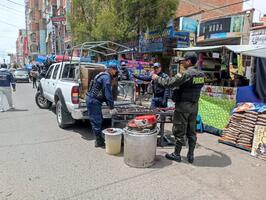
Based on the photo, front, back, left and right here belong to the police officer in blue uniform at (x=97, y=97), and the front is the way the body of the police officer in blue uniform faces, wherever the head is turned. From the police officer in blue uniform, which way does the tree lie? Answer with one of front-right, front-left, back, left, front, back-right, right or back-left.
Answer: left

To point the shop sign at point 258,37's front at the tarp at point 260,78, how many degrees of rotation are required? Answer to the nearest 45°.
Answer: approximately 45° to its left

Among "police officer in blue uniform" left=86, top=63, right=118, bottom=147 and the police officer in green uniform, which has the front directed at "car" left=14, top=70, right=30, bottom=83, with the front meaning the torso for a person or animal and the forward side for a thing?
the police officer in green uniform

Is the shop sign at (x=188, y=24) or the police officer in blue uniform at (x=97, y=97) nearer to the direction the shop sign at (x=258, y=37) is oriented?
the police officer in blue uniform

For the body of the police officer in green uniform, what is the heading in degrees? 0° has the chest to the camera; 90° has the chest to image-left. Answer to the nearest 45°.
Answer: approximately 135°

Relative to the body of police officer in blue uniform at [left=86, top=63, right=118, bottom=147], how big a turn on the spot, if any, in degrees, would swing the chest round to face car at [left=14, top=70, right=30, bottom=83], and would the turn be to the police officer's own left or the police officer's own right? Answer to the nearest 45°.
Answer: approximately 90° to the police officer's own left

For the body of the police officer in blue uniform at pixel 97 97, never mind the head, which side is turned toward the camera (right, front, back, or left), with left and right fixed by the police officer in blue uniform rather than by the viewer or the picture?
right

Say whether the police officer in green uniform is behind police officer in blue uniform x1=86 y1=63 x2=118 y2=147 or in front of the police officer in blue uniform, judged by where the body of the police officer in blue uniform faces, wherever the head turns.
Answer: in front

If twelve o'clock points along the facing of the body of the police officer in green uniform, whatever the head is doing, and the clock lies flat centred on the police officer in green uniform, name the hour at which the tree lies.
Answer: The tree is roughly at 1 o'clock from the police officer in green uniform.

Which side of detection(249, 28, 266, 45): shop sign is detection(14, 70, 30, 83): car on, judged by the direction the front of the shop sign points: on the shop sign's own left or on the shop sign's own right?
on the shop sign's own right

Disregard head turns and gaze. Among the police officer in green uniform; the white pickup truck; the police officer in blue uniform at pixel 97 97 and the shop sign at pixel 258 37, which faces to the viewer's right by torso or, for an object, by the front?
the police officer in blue uniform

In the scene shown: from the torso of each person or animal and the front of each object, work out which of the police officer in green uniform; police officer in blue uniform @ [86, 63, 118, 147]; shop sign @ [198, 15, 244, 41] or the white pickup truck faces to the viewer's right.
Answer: the police officer in blue uniform

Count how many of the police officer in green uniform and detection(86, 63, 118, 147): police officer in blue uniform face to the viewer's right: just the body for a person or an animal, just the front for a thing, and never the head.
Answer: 1

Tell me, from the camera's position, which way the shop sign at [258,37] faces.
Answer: facing the viewer and to the left of the viewer

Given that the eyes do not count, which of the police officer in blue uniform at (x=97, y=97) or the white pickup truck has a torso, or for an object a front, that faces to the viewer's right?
the police officer in blue uniform

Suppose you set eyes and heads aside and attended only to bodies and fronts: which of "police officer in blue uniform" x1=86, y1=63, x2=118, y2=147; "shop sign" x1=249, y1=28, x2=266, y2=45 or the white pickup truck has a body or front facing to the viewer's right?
the police officer in blue uniform
